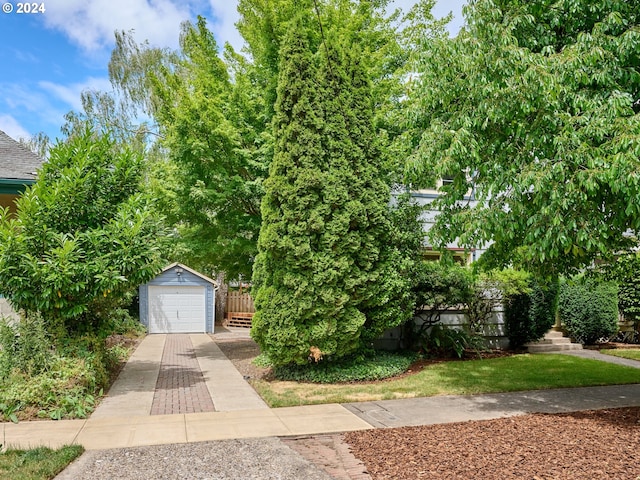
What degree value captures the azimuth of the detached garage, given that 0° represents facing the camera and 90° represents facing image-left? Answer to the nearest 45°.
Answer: approximately 0°
